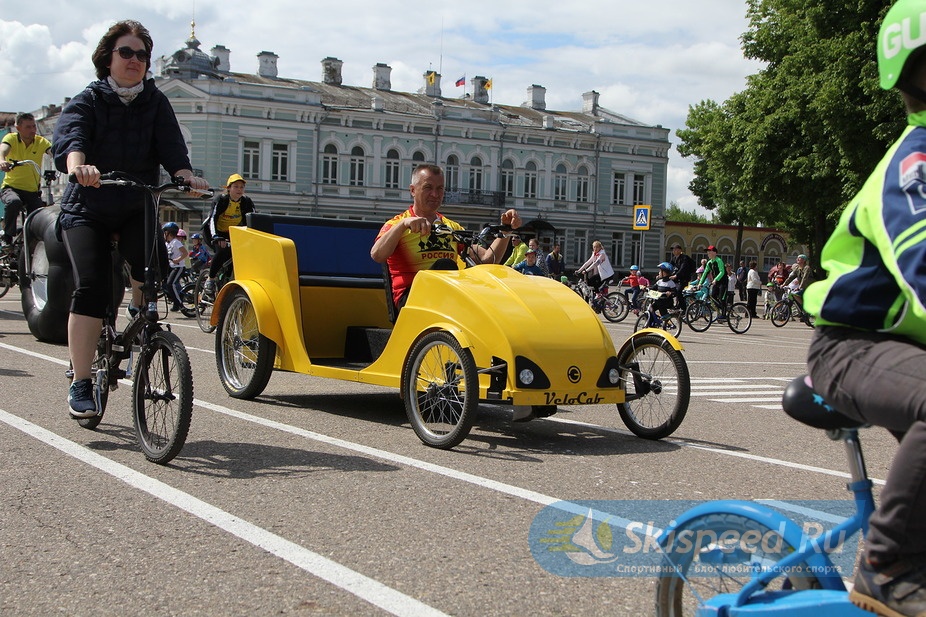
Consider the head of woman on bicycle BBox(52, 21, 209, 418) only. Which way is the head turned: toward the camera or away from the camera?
toward the camera

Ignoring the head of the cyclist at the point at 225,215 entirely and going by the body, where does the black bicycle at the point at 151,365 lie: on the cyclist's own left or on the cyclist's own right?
on the cyclist's own right

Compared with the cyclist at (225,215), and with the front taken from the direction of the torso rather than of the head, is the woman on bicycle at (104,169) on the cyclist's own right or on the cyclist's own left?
on the cyclist's own right

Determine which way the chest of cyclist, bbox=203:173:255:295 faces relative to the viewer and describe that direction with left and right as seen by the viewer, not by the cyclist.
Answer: facing the viewer and to the right of the viewer

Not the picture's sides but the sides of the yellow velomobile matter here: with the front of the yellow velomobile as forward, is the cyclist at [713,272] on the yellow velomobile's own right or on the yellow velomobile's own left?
on the yellow velomobile's own left

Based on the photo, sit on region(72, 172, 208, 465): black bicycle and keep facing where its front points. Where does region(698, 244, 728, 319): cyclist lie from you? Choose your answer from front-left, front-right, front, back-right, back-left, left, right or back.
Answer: left

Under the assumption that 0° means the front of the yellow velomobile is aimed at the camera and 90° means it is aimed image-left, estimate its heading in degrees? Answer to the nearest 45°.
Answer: approximately 315°
